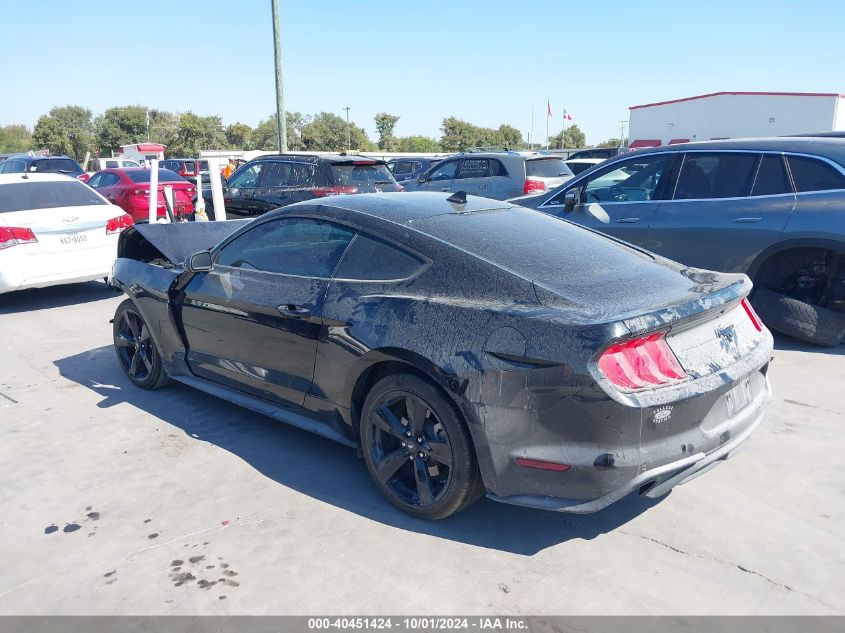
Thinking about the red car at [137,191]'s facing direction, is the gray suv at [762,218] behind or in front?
behind

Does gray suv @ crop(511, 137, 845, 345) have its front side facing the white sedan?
yes

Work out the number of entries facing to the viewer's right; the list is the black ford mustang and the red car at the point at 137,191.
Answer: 0

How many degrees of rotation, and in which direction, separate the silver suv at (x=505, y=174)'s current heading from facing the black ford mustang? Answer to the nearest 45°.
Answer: approximately 135° to its left

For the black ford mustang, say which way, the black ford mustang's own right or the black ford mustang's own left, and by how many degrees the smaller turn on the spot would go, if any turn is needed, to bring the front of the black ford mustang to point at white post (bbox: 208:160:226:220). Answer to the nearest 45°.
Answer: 0° — it already faces it

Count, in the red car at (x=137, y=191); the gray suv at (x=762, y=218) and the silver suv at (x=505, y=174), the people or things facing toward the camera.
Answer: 0

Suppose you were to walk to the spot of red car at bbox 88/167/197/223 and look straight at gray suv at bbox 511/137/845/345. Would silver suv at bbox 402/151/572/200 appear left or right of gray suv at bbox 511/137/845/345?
left

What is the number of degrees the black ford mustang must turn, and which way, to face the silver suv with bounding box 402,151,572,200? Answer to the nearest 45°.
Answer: approximately 45° to its right

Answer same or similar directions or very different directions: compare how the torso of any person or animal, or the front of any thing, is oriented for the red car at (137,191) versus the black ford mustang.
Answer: same or similar directions

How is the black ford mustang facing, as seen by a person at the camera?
facing away from the viewer and to the left of the viewer

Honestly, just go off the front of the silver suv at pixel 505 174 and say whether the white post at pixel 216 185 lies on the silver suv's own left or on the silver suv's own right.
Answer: on the silver suv's own left

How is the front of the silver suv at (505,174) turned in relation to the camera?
facing away from the viewer and to the left of the viewer

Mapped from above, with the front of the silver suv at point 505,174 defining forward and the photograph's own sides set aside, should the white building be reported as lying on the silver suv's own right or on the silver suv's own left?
on the silver suv's own right

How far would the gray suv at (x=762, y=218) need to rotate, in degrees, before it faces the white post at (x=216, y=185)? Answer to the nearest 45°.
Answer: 0° — it already faces it

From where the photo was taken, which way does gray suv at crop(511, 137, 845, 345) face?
to the viewer's left

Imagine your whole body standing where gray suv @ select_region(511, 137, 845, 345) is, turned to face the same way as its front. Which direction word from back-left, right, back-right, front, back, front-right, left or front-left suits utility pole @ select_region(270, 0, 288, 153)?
front-right
